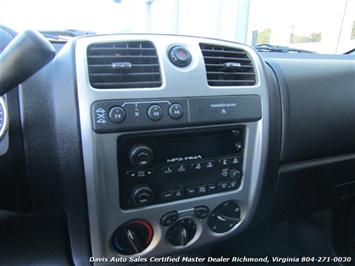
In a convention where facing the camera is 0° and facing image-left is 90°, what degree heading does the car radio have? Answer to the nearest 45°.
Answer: approximately 315°
